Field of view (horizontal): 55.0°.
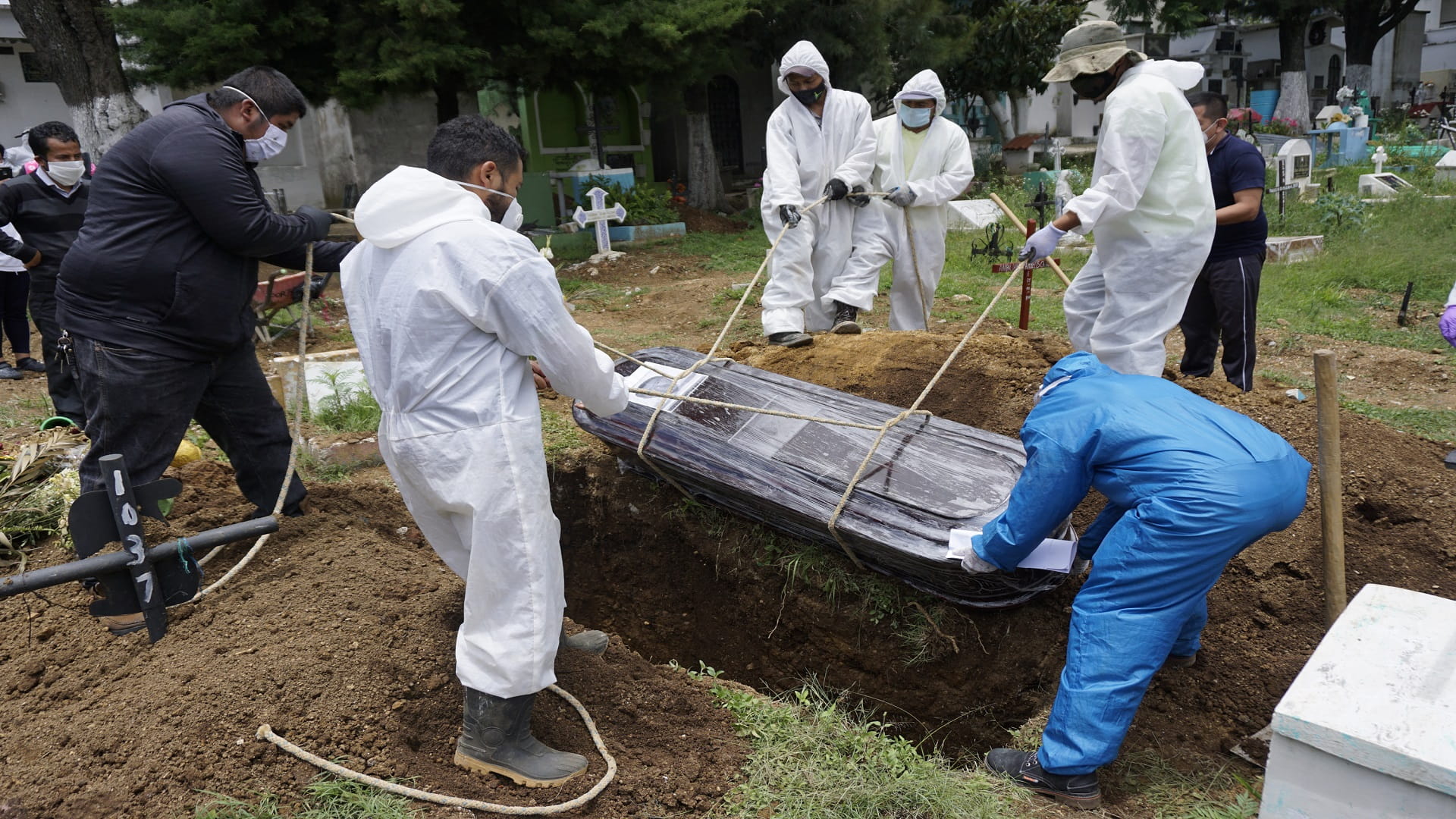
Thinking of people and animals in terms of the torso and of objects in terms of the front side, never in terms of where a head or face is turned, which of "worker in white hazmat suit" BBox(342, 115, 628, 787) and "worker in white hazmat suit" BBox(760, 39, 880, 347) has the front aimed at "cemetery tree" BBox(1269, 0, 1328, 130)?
"worker in white hazmat suit" BBox(342, 115, 628, 787)

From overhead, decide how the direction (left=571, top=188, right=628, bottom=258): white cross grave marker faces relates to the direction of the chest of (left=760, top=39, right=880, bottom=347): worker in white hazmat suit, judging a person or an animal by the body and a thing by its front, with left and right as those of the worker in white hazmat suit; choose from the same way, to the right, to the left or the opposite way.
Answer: the same way

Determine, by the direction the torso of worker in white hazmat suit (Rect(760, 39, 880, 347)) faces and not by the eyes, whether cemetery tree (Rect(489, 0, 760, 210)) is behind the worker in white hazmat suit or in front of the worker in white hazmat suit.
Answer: behind

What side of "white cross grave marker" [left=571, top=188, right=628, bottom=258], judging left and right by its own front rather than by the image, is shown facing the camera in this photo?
front

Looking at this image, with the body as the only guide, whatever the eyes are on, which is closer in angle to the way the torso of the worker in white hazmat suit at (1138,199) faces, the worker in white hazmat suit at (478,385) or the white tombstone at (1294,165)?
the worker in white hazmat suit

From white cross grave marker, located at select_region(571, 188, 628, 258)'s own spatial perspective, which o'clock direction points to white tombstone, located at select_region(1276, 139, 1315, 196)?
The white tombstone is roughly at 9 o'clock from the white cross grave marker.

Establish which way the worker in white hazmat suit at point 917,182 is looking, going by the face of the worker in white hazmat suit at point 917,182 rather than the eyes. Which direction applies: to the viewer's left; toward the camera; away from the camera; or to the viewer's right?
toward the camera

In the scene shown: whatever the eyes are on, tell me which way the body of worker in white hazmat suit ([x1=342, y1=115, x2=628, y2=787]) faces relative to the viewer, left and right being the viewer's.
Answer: facing away from the viewer and to the right of the viewer

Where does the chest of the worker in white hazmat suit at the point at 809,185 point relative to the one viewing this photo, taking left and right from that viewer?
facing the viewer

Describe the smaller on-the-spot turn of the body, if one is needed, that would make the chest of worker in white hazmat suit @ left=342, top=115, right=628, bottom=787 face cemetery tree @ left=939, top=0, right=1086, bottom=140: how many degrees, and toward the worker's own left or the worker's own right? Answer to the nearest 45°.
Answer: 0° — they already face it

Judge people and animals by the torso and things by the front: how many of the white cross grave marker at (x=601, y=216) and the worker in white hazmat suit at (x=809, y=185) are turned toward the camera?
2

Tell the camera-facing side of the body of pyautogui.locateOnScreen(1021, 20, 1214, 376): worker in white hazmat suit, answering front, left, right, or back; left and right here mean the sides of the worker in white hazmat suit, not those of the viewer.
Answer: left

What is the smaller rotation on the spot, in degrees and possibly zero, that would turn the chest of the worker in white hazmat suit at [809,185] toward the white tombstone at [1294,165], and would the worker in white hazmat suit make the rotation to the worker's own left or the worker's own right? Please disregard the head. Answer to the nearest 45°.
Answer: approximately 135° to the worker's own left
